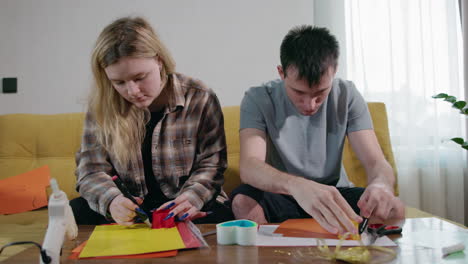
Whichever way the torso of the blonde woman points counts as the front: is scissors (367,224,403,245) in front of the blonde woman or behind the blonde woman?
in front

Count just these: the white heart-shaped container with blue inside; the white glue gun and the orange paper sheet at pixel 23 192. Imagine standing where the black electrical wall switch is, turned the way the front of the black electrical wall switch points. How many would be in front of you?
3

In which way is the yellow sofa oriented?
toward the camera

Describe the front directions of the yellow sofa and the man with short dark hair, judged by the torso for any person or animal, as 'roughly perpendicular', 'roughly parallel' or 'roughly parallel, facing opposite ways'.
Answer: roughly parallel

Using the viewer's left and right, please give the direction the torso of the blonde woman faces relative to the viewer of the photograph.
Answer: facing the viewer

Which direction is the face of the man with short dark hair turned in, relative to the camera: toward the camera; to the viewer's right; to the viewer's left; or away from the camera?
toward the camera

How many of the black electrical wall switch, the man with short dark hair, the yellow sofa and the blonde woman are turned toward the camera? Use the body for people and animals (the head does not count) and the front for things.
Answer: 4

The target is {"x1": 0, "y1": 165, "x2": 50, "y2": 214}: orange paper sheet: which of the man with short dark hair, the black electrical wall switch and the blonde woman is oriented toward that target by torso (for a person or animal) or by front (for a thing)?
the black electrical wall switch

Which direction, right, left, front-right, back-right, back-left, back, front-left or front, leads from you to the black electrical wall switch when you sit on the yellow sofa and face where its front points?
back-right

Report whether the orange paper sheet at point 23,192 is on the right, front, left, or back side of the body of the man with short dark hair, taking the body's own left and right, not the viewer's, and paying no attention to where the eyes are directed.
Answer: right

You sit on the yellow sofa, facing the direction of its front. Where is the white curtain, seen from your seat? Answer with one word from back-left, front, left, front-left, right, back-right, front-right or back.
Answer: left

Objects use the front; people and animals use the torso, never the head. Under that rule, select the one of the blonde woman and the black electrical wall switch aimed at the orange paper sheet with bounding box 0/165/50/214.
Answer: the black electrical wall switch

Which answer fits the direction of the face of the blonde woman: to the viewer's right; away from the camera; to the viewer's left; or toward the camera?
toward the camera

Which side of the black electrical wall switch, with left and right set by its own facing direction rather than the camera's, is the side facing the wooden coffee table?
front

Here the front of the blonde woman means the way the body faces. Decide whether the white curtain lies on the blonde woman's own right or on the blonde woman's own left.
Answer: on the blonde woman's own left

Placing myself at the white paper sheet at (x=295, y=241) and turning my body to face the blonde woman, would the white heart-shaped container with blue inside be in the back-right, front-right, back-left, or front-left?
front-left

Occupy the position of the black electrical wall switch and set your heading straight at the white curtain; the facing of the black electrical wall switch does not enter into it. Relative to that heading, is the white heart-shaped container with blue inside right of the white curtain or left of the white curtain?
right
